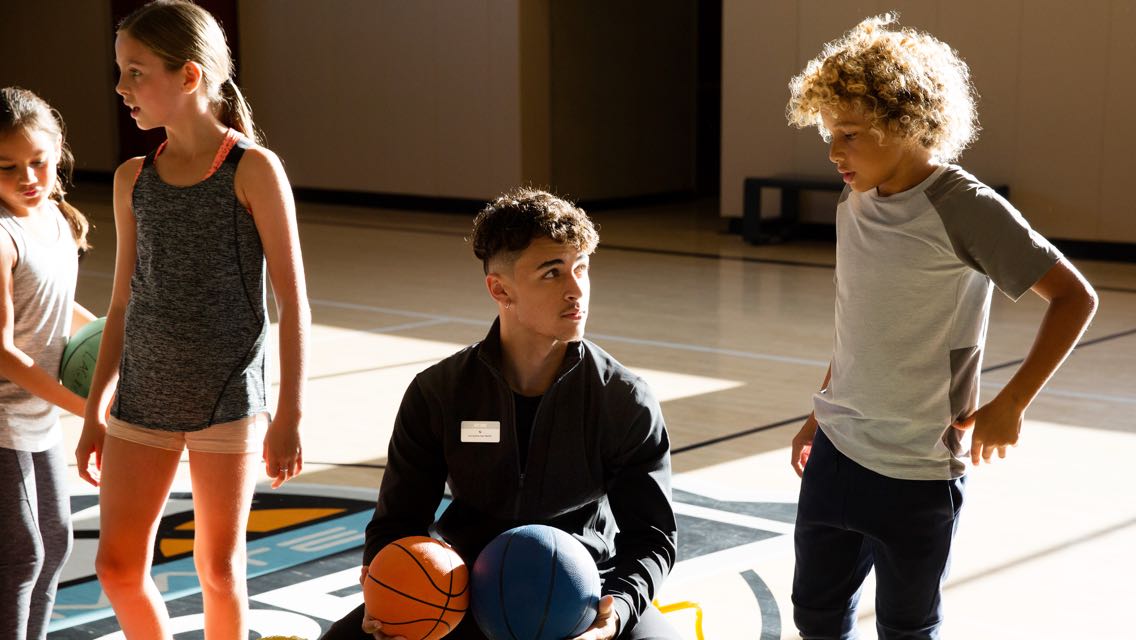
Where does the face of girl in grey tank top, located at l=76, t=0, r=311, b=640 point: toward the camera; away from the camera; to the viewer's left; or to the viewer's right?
to the viewer's left

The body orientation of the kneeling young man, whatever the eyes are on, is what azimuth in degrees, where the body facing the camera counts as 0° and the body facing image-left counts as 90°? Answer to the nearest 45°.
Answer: approximately 0°

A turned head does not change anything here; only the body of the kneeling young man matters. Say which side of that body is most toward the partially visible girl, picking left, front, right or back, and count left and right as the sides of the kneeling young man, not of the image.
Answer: right

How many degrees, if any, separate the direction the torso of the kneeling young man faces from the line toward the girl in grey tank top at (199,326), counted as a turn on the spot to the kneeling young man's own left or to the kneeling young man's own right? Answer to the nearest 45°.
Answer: approximately 90° to the kneeling young man's own right

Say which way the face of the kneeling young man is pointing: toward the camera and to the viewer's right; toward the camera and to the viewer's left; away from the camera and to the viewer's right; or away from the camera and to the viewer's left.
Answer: toward the camera and to the viewer's right
